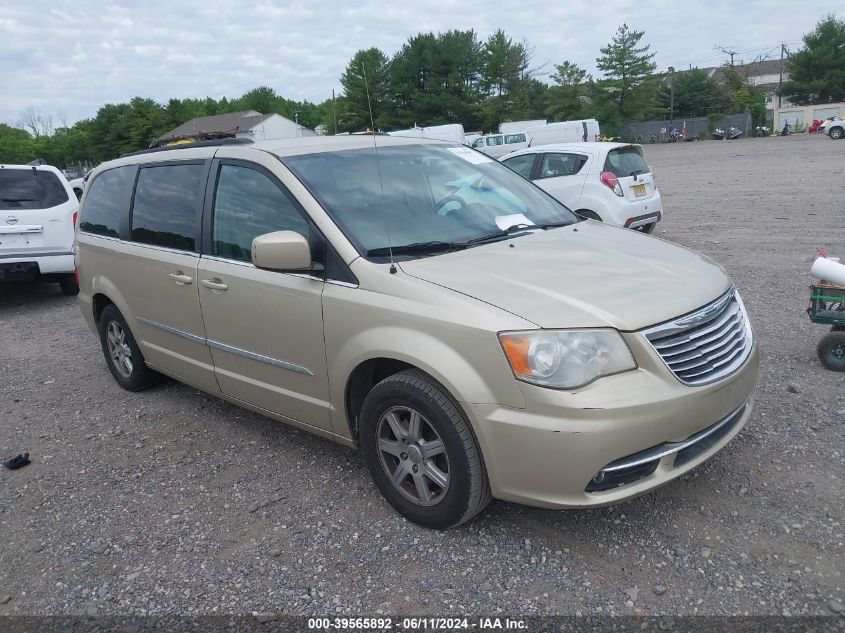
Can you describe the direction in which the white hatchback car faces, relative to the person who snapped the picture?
facing away from the viewer and to the left of the viewer

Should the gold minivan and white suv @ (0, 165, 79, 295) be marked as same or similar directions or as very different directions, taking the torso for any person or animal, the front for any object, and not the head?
very different directions

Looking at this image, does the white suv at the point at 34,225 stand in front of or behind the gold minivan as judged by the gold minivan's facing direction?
behind

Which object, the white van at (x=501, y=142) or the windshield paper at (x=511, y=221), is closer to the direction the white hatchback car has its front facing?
the white van

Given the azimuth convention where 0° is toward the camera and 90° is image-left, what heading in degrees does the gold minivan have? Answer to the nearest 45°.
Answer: approximately 315°

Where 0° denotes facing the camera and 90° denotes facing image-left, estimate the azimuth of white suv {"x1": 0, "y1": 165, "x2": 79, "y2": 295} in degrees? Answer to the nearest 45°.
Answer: approximately 180°

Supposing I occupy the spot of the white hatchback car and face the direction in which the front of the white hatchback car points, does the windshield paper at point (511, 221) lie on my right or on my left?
on my left

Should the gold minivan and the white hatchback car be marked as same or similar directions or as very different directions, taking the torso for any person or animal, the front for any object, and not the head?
very different directions

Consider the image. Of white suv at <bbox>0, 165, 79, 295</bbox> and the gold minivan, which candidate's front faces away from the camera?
the white suv

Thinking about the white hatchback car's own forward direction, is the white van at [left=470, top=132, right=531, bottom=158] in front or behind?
in front

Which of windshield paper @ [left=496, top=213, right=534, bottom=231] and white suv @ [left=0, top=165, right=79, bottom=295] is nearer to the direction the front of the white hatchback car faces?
the white suv

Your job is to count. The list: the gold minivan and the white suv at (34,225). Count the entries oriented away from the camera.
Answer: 1
